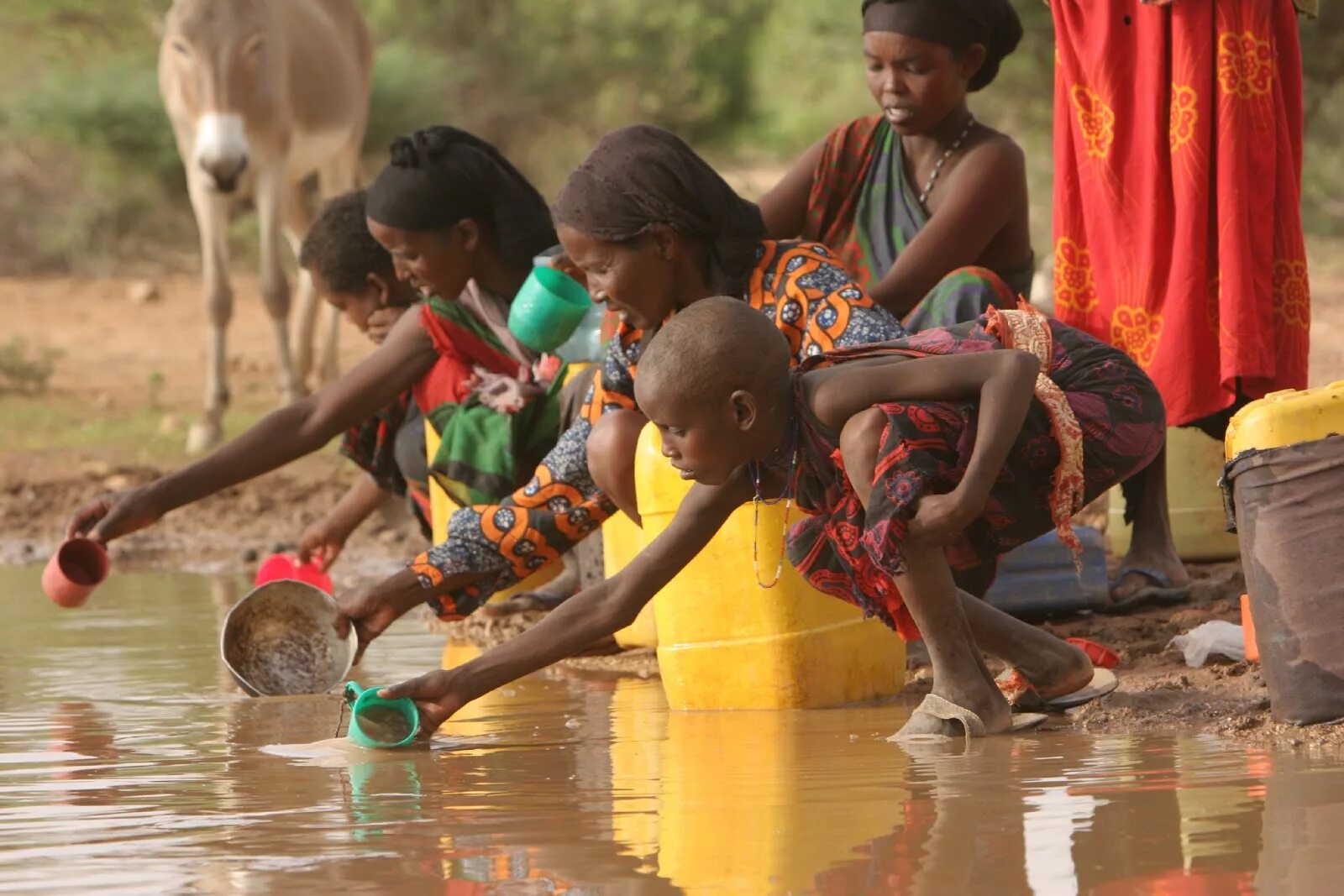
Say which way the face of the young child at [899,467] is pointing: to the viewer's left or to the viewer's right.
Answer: to the viewer's left

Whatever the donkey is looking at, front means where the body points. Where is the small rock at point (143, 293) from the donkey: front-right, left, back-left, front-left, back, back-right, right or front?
back-right

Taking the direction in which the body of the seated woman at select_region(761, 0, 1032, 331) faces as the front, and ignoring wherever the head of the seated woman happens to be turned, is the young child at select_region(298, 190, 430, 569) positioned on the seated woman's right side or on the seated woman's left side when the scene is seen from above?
on the seated woman's right side

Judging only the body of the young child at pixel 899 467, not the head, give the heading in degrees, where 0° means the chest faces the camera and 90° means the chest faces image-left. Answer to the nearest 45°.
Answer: approximately 90°

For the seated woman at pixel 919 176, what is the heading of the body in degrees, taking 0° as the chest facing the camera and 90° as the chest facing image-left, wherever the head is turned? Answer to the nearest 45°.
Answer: approximately 45°

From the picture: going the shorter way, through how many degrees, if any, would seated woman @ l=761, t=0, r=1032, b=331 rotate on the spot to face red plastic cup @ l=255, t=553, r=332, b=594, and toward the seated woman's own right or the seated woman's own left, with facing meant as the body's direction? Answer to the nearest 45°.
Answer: approximately 45° to the seated woman's own right

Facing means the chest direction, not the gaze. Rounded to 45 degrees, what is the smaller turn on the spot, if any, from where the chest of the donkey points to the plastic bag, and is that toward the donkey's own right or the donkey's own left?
approximately 45° to the donkey's own left

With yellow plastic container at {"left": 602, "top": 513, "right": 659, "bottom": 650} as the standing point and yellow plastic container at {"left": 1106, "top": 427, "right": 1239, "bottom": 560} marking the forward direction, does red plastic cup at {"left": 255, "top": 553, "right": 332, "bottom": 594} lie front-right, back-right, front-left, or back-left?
back-left
